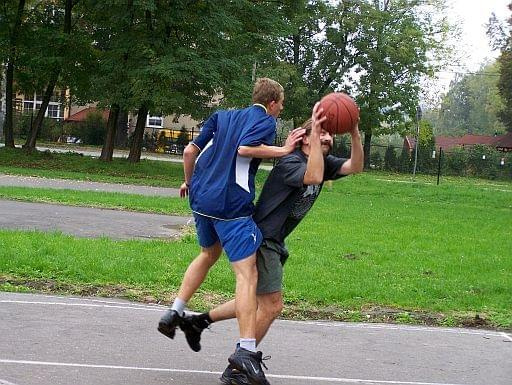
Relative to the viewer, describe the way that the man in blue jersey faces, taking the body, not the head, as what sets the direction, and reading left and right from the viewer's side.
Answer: facing away from the viewer and to the right of the viewer

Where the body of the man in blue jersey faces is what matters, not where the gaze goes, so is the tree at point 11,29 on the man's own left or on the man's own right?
on the man's own left

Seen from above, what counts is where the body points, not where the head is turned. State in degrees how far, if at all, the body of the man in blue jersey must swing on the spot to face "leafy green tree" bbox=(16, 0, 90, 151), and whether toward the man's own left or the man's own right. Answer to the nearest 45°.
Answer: approximately 45° to the man's own left
